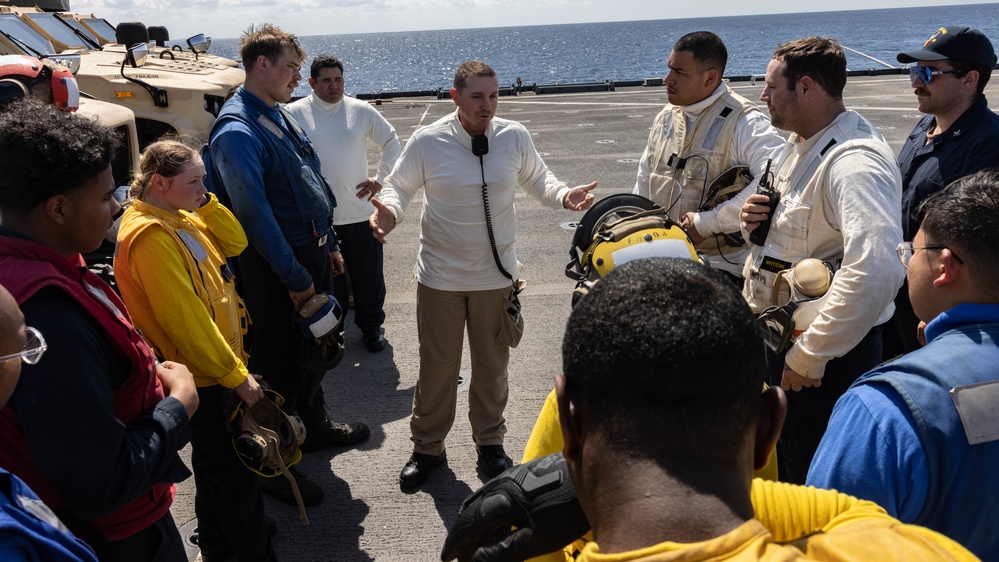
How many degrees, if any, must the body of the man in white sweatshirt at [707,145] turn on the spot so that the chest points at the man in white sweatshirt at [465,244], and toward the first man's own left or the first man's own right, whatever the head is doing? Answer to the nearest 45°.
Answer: approximately 45° to the first man's own right

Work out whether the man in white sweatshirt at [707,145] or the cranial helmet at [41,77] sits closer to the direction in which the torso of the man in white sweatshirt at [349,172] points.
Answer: the man in white sweatshirt

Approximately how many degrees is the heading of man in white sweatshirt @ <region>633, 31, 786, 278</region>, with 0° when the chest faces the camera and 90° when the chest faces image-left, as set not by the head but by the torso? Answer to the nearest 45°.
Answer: approximately 45°

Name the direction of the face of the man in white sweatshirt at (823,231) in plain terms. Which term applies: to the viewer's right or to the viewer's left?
to the viewer's left

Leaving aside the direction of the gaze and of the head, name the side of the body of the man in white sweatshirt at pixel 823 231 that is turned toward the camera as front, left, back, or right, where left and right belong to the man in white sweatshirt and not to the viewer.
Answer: left

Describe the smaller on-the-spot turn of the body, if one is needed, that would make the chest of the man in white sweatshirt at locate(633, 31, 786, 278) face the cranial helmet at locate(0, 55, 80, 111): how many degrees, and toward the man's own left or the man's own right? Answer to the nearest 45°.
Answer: approximately 45° to the man's own right

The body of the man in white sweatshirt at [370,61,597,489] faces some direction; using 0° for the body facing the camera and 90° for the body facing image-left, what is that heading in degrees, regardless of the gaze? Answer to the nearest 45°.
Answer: approximately 0°

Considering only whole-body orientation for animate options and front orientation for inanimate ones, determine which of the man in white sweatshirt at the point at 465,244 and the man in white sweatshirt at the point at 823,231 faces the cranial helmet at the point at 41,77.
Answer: the man in white sweatshirt at the point at 823,231

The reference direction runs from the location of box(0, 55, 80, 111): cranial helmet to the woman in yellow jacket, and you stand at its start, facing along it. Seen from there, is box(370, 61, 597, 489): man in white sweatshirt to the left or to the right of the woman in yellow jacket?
left

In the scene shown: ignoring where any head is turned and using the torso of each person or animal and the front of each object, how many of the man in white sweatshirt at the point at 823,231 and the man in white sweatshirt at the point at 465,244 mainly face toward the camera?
1

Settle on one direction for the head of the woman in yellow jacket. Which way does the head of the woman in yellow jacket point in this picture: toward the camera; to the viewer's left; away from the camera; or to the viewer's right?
to the viewer's right

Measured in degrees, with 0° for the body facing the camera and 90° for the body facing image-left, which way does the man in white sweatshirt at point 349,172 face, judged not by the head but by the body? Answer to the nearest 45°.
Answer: approximately 0°

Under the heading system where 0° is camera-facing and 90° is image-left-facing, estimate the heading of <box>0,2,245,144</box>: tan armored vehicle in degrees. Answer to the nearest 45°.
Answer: approximately 315°

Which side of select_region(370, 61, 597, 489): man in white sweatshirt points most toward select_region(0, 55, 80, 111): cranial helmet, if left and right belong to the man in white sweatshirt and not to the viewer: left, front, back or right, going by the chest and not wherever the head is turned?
right

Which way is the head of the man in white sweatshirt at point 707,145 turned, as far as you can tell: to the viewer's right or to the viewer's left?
to the viewer's left
